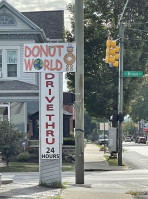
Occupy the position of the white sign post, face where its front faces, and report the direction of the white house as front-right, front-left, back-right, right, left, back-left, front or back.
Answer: back

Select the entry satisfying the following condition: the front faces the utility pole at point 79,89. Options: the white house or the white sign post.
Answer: the white house

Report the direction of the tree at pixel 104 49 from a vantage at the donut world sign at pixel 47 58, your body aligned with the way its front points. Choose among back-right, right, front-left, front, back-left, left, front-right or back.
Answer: back

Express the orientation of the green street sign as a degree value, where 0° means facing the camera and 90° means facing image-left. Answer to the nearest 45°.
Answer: approximately 0°
